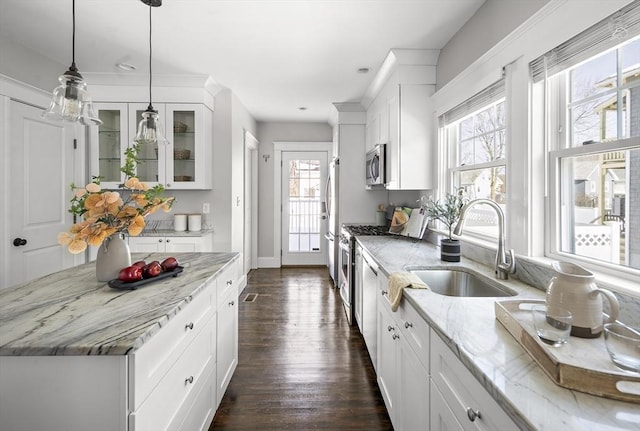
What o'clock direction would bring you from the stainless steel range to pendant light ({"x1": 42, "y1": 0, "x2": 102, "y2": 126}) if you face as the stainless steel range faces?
The pendant light is roughly at 10 o'clock from the stainless steel range.

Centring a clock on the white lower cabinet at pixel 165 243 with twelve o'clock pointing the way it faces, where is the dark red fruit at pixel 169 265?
The dark red fruit is roughly at 12 o'clock from the white lower cabinet.

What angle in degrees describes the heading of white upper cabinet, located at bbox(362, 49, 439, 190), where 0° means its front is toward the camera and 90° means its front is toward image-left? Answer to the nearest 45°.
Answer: approximately 90°

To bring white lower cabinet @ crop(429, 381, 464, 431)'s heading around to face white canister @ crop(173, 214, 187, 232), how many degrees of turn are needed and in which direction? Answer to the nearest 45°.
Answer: approximately 45° to its right

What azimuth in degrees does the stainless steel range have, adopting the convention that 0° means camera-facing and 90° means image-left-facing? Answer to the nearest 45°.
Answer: approximately 90°

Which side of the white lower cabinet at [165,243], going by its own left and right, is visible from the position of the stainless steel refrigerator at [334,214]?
left

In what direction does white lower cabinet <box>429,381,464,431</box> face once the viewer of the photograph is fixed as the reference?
facing to the left of the viewer

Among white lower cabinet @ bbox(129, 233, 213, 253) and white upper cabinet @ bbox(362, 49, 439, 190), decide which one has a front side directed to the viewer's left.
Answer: the white upper cabinet
